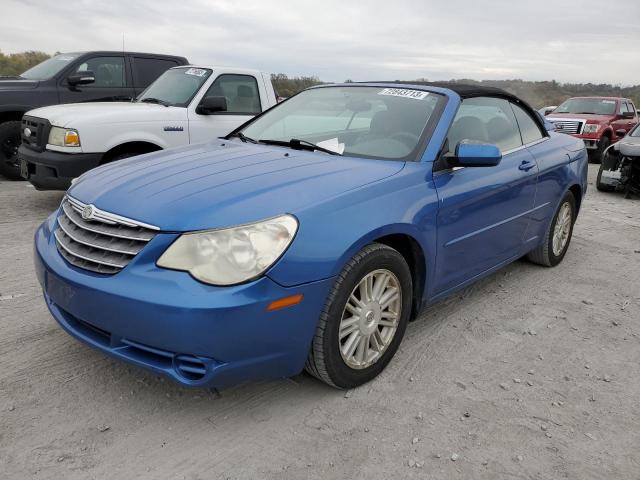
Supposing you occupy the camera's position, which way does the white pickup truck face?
facing the viewer and to the left of the viewer

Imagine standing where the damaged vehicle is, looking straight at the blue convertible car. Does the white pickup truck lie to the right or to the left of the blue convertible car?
right

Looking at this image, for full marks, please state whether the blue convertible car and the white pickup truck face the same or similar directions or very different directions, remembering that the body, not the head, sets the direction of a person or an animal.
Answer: same or similar directions

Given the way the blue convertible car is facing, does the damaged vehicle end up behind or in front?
behind

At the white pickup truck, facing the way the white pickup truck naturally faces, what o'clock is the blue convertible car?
The blue convertible car is roughly at 10 o'clock from the white pickup truck.

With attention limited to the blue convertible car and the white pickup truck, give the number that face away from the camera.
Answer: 0

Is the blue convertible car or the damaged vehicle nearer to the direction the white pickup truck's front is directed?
the blue convertible car

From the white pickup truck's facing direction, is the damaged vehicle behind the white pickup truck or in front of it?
behind

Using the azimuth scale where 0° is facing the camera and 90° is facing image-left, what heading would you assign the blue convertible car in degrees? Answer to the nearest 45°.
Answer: approximately 45°

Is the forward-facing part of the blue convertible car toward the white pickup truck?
no
